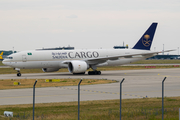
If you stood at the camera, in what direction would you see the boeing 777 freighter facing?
facing the viewer and to the left of the viewer
